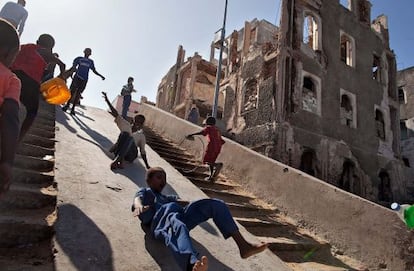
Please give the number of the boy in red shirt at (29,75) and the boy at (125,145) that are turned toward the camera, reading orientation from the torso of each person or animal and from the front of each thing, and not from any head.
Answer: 1

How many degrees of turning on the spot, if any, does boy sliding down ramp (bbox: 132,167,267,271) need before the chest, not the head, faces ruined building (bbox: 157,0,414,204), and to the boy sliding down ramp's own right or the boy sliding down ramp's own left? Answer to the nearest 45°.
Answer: approximately 90° to the boy sliding down ramp's own left

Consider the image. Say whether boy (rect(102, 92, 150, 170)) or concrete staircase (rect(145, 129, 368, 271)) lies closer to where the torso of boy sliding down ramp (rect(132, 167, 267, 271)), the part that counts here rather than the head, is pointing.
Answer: the concrete staircase

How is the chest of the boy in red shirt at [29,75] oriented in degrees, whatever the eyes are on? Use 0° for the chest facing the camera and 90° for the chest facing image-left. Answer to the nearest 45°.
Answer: approximately 225°

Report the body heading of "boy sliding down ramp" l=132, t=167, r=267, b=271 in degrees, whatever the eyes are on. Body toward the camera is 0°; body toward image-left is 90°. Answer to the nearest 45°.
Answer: approximately 315°

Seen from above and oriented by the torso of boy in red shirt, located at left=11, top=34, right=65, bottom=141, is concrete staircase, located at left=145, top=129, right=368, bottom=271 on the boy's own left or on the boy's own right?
on the boy's own right

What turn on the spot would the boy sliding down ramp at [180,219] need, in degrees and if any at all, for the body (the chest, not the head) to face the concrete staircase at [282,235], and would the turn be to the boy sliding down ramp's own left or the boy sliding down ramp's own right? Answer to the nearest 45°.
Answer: approximately 90° to the boy sliding down ramp's own left

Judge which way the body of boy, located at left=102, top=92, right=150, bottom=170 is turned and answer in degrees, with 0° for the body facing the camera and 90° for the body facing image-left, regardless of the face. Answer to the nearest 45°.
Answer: approximately 0°
